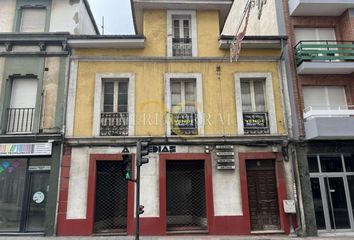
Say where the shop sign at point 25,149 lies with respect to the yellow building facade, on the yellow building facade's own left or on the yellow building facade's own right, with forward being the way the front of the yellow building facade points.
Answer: on the yellow building facade's own right

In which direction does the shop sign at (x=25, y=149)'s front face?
toward the camera

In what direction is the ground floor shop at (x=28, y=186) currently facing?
toward the camera

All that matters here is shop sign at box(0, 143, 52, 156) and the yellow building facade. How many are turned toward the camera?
2

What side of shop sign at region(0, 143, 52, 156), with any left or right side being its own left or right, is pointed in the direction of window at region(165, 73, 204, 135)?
left

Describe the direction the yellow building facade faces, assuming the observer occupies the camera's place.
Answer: facing the viewer

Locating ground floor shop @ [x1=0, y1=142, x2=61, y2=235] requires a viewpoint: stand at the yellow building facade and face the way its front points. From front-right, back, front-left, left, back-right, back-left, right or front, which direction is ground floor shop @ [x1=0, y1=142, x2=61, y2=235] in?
right

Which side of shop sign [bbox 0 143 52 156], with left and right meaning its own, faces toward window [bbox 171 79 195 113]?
left
